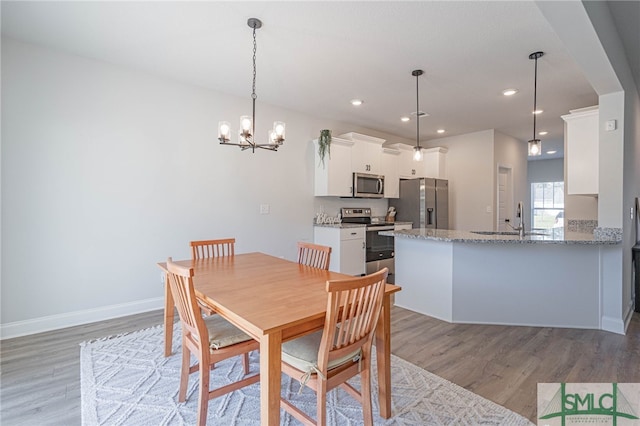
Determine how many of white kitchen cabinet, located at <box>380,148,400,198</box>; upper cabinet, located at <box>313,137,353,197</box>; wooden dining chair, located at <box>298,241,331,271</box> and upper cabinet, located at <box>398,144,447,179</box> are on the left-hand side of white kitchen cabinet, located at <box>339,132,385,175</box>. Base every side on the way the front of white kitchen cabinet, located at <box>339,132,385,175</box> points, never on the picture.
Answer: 2

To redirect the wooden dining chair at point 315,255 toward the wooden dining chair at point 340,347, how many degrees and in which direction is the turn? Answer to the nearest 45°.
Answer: approximately 45° to its left

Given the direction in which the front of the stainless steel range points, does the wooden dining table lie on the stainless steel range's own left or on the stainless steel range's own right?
on the stainless steel range's own right

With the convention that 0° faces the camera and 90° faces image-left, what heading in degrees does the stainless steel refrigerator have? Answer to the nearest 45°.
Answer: approximately 315°

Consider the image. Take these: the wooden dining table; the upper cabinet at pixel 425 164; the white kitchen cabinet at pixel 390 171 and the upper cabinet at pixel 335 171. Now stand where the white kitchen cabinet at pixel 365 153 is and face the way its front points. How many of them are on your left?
2

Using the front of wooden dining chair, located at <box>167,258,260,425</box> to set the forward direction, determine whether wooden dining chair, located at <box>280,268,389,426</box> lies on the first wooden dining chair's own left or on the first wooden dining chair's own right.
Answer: on the first wooden dining chair's own right

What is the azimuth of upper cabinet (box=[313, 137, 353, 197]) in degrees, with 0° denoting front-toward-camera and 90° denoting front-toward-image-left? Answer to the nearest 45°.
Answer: approximately 315°
